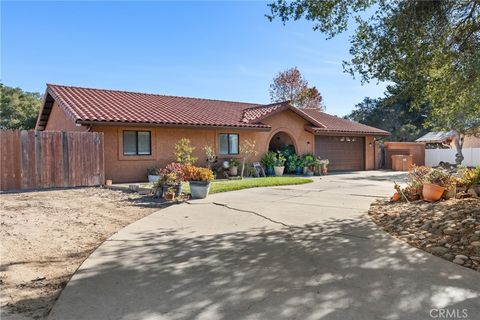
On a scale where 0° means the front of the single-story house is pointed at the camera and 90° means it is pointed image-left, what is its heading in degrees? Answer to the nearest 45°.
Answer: approximately 315°

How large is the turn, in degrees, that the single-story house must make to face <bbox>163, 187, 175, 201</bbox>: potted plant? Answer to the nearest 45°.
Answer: approximately 45° to its right

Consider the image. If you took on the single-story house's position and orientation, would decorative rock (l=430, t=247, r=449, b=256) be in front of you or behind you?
in front

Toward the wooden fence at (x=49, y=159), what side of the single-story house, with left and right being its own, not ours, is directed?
right

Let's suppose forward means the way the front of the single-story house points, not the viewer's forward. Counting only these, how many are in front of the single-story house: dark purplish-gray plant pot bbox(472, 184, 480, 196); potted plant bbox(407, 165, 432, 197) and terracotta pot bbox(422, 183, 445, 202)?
3

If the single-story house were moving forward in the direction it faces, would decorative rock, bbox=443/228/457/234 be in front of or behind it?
in front

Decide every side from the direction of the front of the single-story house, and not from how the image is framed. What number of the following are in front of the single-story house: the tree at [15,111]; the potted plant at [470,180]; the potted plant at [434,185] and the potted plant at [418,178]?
3

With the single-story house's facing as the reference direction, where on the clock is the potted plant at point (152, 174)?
The potted plant is roughly at 2 o'clock from the single-story house.

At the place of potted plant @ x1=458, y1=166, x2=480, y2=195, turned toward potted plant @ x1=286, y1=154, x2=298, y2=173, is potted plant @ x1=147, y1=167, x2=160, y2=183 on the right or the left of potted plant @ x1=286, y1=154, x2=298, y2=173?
left
